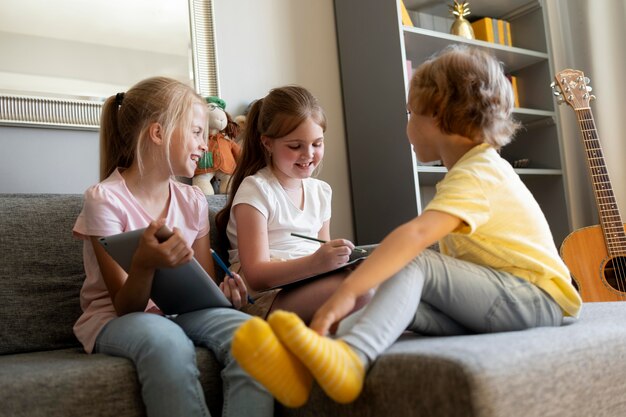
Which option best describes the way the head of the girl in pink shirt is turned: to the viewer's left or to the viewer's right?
to the viewer's right

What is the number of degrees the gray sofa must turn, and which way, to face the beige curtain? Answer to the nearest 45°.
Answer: approximately 135° to its left

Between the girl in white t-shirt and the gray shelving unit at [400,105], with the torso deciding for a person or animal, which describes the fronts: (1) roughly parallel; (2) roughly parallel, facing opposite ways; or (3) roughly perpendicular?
roughly parallel

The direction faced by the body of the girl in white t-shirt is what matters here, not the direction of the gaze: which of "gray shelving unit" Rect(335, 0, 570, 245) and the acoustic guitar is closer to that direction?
the acoustic guitar

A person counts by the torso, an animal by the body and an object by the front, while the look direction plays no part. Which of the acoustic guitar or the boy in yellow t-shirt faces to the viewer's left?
the boy in yellow t-shirt

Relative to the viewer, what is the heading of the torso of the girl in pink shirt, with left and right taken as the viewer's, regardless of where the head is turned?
facing the viewer and to the right of the viewer

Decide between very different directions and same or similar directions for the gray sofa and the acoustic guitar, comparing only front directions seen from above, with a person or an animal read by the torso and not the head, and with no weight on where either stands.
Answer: same or similar directions

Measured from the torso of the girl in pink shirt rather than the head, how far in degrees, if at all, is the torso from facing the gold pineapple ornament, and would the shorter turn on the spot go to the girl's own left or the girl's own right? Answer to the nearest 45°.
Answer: approximately 90° to the girl's own left

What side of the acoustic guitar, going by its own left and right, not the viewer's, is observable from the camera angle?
front

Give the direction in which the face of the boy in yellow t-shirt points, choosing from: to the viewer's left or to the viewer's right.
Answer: to the viewer's left

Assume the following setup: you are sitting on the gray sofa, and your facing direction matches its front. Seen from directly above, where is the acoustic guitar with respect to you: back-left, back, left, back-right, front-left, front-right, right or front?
back-left
